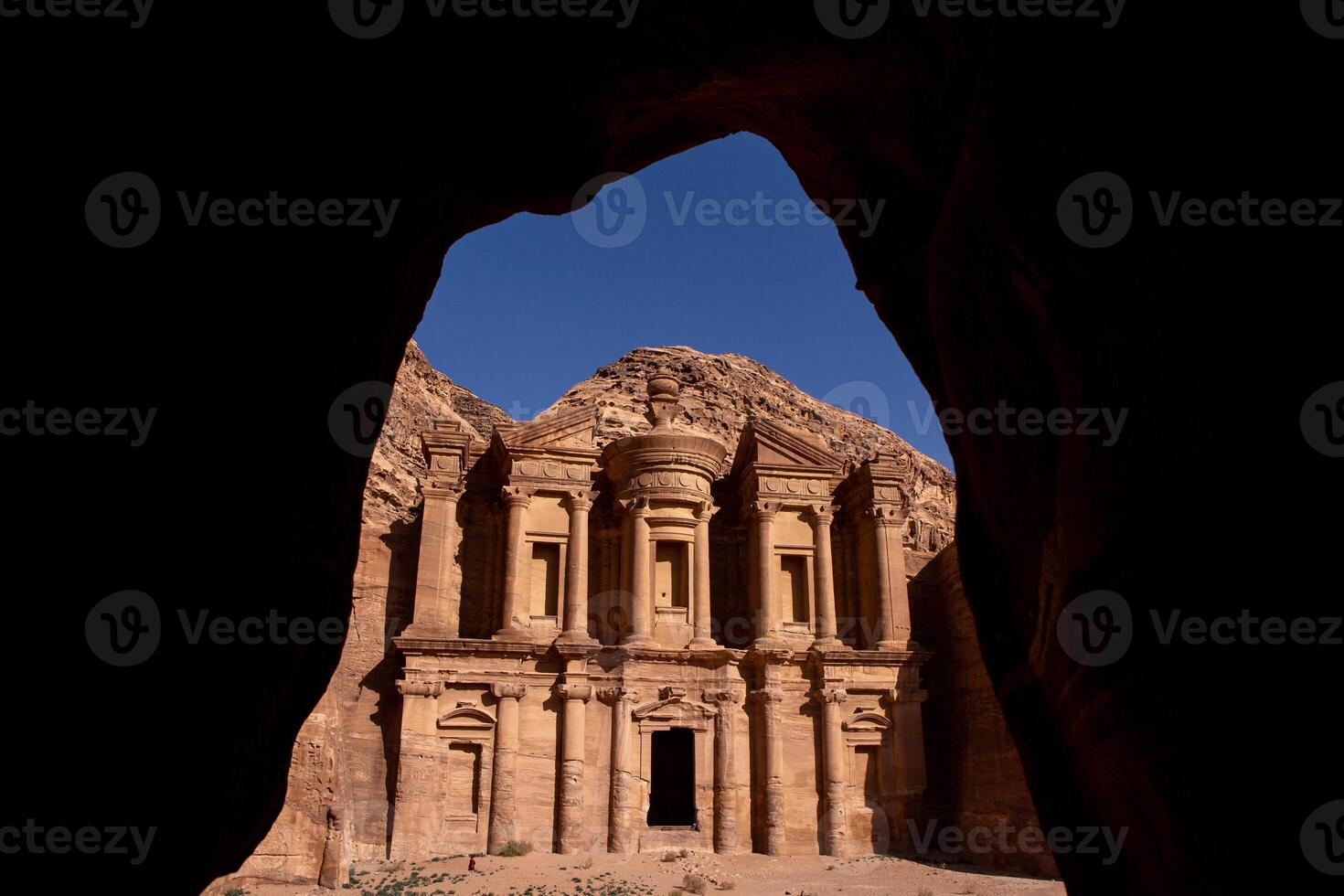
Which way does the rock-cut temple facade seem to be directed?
toward the camera
